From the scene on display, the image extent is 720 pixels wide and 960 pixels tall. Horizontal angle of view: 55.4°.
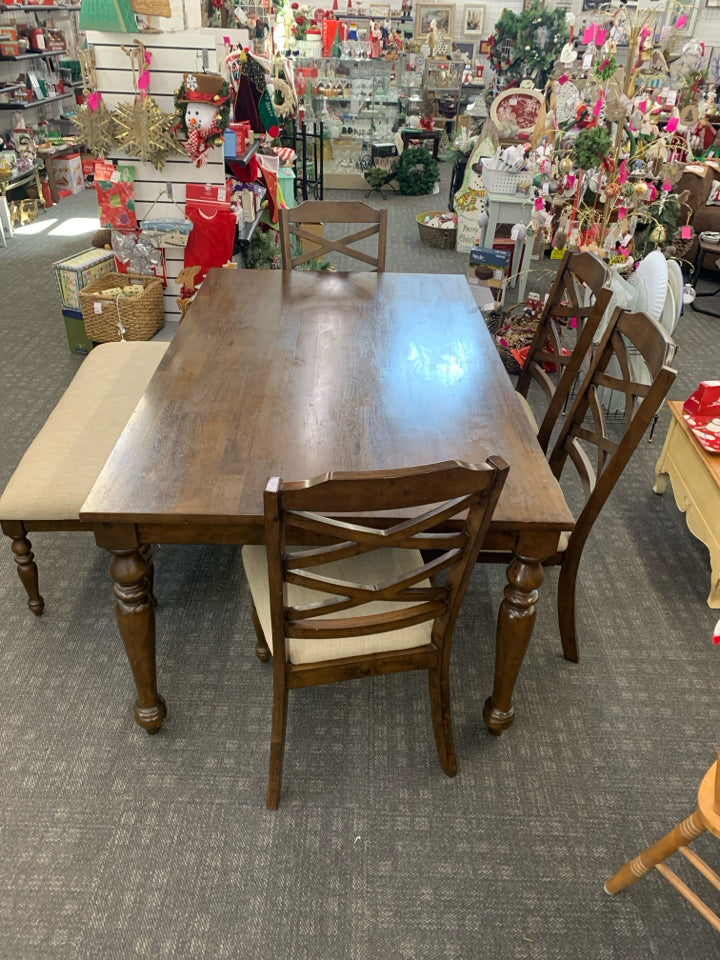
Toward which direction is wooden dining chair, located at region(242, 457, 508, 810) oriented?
away from the camera

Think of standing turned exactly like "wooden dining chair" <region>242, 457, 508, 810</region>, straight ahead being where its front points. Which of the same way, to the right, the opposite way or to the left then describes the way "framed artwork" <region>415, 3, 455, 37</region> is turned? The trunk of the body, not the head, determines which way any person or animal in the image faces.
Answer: the opposite way

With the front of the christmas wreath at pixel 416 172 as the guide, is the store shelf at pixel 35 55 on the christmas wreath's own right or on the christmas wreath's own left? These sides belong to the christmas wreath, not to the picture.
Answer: on the christmas wreath's own right

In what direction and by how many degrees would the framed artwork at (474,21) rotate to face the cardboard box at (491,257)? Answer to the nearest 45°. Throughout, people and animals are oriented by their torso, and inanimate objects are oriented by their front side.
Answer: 0° — it already faces it

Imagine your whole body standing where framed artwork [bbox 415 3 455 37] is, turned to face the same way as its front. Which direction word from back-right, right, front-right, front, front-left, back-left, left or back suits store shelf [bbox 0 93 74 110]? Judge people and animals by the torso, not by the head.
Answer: front-right

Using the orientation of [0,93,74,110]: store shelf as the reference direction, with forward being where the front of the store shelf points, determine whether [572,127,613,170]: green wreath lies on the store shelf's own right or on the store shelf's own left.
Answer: on the store shelf's own right

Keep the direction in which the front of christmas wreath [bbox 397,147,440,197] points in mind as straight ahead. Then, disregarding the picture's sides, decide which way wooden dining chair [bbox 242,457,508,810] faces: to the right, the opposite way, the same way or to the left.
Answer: the opposite way

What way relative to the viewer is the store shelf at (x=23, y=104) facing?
to the viewer's right

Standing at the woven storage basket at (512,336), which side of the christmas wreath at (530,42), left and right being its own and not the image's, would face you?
front

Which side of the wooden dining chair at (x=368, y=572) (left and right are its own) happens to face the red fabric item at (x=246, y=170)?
front

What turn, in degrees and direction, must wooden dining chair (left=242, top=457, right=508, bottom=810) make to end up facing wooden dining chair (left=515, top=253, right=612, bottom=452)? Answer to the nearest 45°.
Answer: approximately 45° to its right

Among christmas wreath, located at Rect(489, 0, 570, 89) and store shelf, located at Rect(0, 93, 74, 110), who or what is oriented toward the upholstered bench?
the christmas wreath

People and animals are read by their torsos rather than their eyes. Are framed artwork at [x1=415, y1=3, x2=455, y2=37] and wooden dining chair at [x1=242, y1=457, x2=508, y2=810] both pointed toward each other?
yes

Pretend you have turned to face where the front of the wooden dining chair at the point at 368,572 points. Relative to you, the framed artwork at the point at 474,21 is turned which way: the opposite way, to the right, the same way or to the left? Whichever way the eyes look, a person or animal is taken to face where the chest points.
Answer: the opposite way
